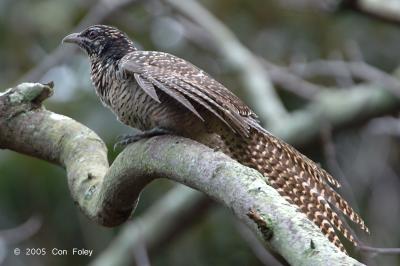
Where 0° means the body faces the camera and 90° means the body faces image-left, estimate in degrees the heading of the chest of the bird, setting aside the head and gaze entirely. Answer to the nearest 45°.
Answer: approximately 90°
